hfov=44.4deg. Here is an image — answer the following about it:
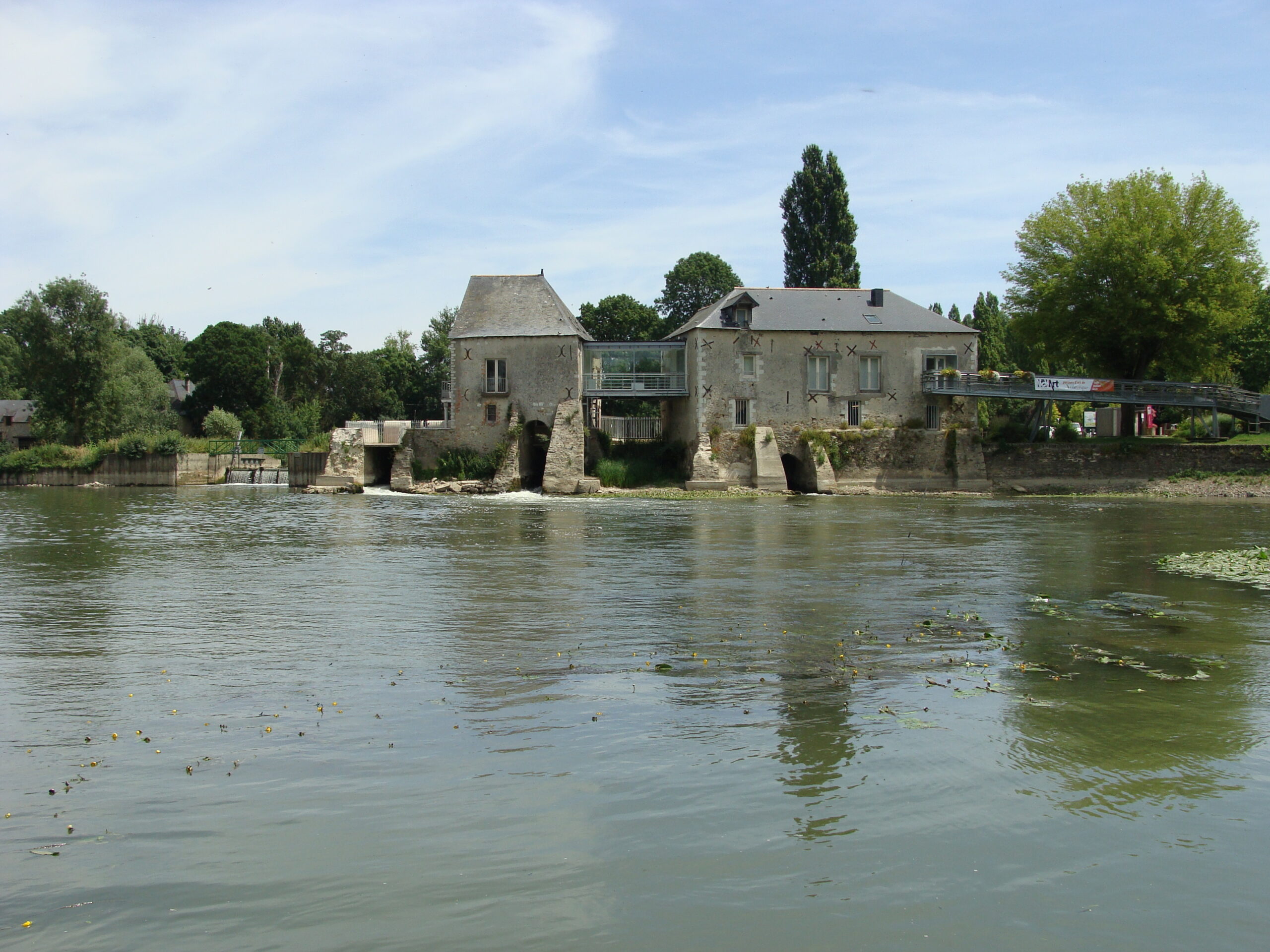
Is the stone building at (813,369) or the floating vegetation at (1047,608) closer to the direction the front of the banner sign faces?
the floating vegetation

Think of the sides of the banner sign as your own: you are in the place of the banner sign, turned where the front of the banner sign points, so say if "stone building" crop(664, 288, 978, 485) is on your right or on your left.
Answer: on your right

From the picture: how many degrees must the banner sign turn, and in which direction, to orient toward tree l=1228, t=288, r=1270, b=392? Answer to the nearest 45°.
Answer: approximately 135° to its left

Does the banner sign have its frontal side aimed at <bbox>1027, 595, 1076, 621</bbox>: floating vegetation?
yes

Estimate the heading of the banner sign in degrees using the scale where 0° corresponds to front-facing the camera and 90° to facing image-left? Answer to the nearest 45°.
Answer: approximately 0°

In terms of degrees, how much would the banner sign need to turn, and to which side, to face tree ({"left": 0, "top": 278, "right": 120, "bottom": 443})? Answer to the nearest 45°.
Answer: approximately 90° to its right

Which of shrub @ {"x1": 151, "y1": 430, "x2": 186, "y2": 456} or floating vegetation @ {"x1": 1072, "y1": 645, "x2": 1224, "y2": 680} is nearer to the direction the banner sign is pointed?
the floating vegetation

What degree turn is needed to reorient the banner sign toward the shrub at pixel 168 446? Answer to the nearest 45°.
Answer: approximately 90° to its right

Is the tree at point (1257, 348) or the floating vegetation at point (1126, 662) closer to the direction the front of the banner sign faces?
the floating vegetation

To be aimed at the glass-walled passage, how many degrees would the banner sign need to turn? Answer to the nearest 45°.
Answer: approximately 90° to its right
